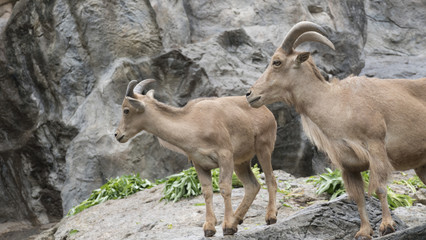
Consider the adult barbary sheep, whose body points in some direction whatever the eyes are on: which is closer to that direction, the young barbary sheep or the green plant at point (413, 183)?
the young barbary sheep

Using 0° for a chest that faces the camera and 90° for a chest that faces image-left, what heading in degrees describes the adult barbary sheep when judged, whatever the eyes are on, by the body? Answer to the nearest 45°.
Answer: approximately 90°

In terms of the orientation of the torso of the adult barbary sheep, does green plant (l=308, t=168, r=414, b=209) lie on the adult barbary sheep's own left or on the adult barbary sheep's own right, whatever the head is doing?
on the adult barbary sheep's own right

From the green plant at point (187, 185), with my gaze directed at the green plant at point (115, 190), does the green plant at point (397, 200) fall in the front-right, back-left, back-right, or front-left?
back-left

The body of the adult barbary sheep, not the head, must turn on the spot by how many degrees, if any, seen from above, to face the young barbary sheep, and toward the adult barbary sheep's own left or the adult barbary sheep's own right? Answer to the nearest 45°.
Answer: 0° — it already faces it

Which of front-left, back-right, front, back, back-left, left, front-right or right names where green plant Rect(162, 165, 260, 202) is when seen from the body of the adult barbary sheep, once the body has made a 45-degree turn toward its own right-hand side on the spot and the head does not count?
front

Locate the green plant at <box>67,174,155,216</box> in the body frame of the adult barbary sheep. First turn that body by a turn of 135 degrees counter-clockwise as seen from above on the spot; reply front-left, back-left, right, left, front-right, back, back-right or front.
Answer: back
